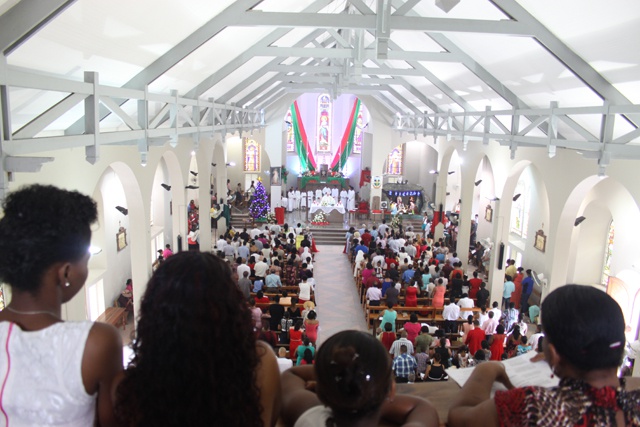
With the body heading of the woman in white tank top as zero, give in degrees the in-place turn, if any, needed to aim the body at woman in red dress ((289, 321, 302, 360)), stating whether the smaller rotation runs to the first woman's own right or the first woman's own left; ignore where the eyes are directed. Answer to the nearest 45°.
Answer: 0° — they already face them

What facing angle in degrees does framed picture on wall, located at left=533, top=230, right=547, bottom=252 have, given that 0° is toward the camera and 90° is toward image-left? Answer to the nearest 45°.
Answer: approximately 45°

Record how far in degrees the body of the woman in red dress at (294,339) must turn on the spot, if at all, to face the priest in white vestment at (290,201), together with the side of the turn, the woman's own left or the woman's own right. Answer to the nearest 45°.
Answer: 0° — they already face them

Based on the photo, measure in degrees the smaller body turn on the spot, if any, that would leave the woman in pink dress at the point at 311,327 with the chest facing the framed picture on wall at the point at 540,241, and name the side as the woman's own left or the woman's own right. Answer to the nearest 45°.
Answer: approximately 45° to the woman's own right

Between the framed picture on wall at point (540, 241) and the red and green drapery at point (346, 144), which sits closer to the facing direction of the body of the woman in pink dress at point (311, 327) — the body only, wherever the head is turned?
the red and green drapery

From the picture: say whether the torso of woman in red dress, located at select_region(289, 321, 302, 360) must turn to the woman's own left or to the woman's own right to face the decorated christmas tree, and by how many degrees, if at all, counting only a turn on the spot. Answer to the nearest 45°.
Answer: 0° — they already face it

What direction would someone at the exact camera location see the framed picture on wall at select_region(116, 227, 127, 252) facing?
facing the viewer and to the right of the viewer

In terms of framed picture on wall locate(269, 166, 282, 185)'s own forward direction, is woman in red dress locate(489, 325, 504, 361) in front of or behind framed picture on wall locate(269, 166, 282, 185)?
in front

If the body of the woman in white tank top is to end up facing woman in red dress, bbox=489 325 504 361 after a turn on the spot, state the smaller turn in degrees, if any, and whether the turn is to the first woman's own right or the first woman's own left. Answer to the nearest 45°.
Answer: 0° — they already face them

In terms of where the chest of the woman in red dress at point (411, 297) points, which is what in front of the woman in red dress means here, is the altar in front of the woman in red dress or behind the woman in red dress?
in front

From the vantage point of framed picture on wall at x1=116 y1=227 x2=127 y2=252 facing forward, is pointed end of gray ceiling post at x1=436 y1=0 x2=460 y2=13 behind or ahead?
ahead

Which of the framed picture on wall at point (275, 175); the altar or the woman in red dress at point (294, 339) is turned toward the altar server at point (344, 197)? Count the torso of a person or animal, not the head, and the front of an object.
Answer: the woman in red dress

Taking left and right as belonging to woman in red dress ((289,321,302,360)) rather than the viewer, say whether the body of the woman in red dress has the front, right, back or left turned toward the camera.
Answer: back

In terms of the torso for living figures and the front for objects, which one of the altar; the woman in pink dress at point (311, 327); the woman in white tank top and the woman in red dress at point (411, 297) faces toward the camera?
the altar

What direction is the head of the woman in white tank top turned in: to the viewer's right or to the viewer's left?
to the viewer's right

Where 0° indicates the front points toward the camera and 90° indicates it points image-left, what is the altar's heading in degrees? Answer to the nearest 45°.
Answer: approximately 0°
